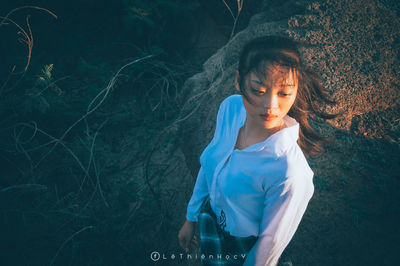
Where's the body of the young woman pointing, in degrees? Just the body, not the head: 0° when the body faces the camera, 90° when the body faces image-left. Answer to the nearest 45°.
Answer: approximately 45°
